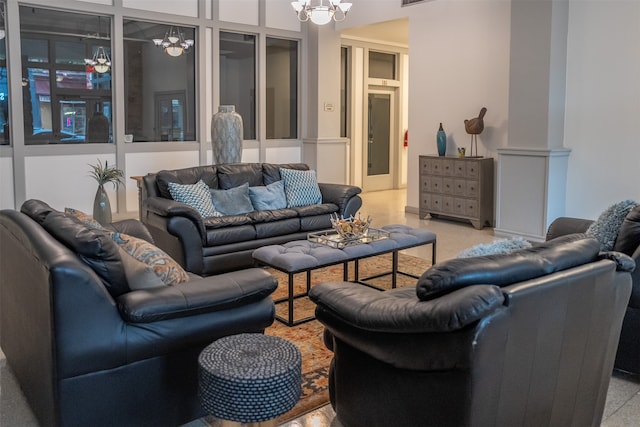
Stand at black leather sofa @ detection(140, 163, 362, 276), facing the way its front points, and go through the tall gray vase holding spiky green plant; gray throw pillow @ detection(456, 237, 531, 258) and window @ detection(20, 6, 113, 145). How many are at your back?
2

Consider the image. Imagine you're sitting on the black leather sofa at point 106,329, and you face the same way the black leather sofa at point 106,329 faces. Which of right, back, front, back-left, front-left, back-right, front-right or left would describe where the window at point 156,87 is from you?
front-left

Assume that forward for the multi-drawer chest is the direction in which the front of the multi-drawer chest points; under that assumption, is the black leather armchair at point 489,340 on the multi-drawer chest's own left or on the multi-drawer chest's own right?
on the multi-drawer chest's own left

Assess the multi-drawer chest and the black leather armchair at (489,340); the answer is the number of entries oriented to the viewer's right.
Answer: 0

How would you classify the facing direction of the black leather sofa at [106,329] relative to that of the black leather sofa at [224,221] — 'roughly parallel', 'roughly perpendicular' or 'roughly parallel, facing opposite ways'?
roughly perpendicular

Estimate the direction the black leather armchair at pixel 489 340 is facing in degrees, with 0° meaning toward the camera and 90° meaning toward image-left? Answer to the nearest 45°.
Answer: approximately 135°

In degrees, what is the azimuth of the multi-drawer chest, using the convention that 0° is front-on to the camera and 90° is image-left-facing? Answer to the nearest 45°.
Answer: approximately 45°

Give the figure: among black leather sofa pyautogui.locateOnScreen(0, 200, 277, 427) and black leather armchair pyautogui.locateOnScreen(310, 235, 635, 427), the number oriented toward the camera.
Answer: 0

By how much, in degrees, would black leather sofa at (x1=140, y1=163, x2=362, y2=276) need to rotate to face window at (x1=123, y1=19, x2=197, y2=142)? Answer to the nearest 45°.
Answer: approximately 135° to its right

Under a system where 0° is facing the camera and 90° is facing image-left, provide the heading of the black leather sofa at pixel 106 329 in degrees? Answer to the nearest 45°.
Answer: approximately 225°

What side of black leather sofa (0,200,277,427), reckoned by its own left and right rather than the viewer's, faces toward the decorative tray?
front

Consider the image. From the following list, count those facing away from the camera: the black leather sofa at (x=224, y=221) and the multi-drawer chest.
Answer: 0
